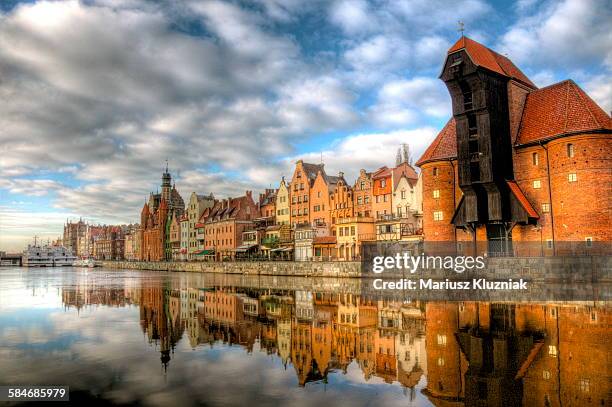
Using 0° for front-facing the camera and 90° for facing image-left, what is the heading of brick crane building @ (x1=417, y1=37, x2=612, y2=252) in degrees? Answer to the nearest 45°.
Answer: approximately 45°
